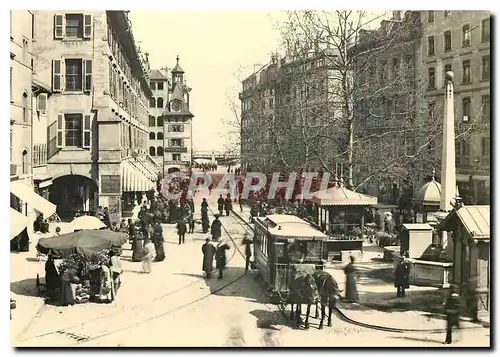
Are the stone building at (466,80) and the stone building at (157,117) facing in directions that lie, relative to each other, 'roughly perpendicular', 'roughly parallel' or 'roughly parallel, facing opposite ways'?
roughly perpendicular

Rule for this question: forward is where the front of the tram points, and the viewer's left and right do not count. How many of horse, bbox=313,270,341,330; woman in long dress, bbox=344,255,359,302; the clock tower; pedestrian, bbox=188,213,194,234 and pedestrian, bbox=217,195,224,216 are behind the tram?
3

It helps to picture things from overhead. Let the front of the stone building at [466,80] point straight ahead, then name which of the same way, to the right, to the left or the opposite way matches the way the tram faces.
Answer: to the left

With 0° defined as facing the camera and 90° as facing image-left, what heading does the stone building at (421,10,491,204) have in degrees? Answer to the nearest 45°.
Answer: approximately 45°

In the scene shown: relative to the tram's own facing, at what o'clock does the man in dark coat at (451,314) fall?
The man in dark coat is roughly at 11 o'clock from the tram.

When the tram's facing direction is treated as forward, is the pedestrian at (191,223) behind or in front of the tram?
behind

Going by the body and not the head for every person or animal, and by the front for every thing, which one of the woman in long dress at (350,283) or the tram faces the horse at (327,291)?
the tram

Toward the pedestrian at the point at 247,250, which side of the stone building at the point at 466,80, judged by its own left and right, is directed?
front

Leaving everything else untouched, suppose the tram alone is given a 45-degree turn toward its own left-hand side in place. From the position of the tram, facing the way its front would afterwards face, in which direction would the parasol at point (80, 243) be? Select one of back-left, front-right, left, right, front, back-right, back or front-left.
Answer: back
